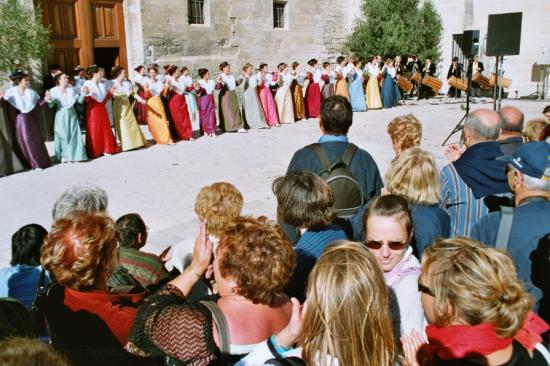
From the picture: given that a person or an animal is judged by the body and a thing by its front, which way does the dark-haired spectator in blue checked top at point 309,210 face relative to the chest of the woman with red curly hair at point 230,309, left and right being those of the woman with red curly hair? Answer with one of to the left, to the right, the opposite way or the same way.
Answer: the same way

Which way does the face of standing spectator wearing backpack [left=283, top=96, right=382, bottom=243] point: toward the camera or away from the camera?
away from the camera

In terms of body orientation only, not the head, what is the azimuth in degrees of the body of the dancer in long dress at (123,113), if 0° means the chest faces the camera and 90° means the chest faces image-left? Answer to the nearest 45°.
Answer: approximately 315°

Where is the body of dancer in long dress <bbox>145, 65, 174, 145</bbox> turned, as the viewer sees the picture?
toward the camera

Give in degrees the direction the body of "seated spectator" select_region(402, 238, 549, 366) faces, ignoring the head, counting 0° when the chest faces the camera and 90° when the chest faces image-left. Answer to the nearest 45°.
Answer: approximately 135°

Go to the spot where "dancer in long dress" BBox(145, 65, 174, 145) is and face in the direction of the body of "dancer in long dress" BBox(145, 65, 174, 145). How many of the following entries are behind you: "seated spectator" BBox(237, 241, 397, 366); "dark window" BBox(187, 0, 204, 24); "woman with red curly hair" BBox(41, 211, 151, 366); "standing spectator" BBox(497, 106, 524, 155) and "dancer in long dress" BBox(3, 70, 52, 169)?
1

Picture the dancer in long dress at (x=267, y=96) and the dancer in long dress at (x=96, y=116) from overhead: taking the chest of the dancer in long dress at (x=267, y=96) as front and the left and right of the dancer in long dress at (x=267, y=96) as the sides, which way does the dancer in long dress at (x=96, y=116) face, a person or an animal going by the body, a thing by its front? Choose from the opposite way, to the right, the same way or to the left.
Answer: the same way

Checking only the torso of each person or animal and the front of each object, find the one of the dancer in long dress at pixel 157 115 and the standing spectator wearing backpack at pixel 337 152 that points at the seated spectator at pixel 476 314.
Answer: the dancer in long dress

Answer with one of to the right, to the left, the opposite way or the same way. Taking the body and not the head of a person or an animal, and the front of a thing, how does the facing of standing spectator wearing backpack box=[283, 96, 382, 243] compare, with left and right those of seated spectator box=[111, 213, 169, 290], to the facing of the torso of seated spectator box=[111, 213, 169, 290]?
the same way

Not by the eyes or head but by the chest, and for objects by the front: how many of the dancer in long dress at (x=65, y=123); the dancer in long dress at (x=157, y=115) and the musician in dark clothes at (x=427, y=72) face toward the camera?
3

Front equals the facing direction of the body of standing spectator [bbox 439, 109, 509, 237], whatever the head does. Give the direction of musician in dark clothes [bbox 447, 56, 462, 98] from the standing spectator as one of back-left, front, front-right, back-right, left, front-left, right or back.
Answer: front-right

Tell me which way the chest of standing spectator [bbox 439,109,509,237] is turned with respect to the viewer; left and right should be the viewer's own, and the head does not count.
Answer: facing away from the viewer and to the left of the viewer

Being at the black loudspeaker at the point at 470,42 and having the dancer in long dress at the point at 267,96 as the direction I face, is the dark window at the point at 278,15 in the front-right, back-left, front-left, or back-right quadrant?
front-right

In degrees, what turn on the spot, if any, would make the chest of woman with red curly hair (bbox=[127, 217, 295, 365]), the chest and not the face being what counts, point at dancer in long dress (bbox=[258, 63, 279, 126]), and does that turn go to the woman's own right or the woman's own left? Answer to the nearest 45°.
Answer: approximately 45° to the woman's own right

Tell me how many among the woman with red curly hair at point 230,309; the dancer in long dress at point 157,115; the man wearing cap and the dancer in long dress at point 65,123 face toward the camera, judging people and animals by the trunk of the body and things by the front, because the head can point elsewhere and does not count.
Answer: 2

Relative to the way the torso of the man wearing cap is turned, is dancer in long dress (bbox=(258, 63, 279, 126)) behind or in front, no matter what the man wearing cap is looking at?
in front
